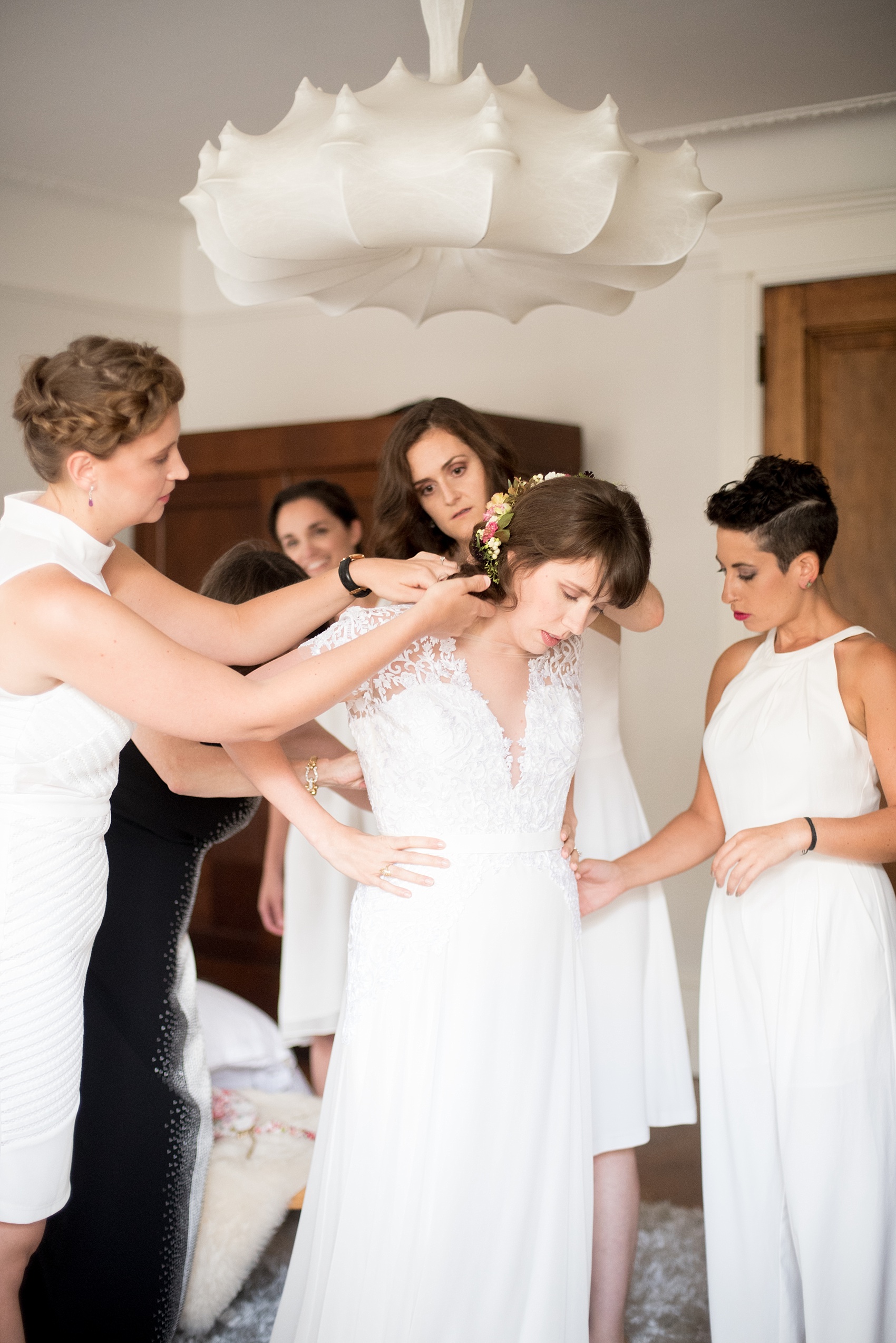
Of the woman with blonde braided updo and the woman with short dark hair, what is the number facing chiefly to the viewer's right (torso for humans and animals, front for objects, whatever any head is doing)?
1

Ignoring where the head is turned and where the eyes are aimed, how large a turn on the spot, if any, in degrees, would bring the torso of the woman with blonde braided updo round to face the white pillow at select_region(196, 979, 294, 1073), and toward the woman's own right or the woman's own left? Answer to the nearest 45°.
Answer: approximately 90° to the woman's own left

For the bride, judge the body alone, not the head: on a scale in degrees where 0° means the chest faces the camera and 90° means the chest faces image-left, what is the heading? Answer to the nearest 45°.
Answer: approximately 315°

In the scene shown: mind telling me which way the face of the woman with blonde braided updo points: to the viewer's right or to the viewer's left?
to the viewer's right

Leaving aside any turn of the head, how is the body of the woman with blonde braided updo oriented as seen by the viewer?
to the viewer's right

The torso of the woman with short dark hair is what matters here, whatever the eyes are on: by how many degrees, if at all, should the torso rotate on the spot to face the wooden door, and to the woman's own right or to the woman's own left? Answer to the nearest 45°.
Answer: approximately 135° to the woman's own right
